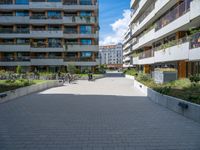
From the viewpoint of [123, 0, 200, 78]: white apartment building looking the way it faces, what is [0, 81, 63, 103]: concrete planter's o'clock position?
The concrete planter is roughly at 12 o'clock from the white apartment building.

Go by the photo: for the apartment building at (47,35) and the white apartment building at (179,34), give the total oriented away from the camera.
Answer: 0

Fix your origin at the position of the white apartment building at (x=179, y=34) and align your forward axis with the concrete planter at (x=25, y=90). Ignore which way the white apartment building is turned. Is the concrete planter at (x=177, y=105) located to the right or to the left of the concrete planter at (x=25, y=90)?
left

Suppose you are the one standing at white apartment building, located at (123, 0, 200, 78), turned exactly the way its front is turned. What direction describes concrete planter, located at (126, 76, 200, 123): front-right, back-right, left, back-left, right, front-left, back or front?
front-left

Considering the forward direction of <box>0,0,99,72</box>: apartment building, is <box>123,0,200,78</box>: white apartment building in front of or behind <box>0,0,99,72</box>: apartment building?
in front

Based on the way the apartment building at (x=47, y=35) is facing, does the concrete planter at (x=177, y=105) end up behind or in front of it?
in front

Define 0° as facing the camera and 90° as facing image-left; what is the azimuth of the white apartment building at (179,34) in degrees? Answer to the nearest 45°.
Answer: approximately 45°
